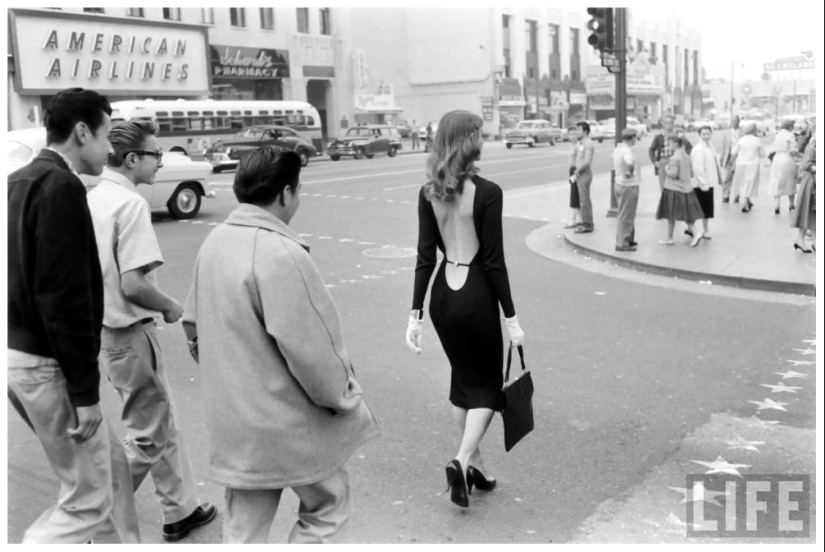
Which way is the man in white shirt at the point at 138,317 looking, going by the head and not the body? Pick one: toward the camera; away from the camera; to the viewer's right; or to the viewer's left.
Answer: to the viewer's right

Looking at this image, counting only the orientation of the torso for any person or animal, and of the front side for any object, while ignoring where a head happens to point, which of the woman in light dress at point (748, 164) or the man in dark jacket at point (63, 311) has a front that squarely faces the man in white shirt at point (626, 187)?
the man in dark jacket

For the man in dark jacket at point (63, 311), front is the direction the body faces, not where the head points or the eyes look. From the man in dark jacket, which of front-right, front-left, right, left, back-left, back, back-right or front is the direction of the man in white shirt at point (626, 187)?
front

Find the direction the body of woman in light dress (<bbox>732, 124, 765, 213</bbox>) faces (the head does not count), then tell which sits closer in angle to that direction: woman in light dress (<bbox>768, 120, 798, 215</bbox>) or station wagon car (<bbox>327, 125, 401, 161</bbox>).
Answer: the station wagon car

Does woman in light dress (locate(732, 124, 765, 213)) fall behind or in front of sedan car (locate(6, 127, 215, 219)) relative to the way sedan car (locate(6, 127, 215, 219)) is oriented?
in front

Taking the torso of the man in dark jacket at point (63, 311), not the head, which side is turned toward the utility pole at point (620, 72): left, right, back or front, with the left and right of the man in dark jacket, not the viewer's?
front

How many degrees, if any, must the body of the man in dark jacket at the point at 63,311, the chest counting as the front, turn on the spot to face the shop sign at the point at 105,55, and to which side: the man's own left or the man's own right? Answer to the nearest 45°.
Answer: approximately 45° to the man's own left

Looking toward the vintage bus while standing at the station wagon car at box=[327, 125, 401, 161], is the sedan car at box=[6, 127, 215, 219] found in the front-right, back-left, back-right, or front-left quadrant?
front-left

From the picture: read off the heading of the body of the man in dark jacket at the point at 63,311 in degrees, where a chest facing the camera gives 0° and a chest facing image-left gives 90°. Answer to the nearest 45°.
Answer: approximately 225°

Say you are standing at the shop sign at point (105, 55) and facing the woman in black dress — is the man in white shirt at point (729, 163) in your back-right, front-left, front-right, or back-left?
front-left

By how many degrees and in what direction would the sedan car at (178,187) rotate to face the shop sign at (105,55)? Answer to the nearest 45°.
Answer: approximately 90° to its left

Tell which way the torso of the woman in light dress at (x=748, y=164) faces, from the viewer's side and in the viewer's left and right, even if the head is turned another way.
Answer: facing away from the viewer
